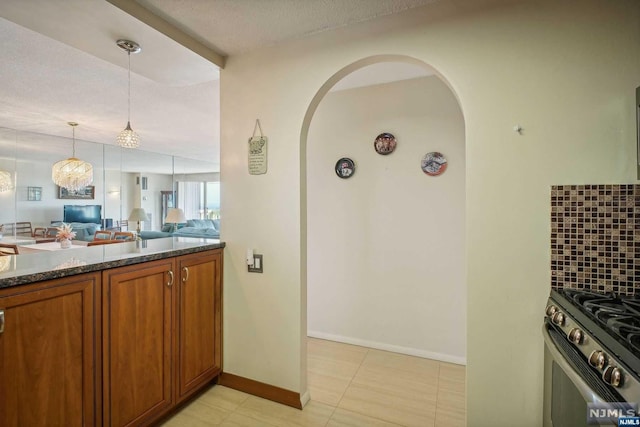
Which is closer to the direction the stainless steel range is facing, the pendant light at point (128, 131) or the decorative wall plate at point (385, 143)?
the pendant light

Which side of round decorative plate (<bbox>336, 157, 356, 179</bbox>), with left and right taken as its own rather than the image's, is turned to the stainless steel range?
front

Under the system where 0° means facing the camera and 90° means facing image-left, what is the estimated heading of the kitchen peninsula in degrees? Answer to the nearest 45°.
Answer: approximately 315°

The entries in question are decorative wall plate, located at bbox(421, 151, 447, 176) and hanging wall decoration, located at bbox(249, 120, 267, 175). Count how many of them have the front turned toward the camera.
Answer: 2

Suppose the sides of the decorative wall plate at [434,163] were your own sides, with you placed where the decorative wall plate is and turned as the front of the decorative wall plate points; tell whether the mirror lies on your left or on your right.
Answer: on your right

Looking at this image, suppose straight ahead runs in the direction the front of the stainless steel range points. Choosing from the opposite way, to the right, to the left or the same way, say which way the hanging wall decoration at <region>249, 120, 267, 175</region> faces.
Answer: to the left

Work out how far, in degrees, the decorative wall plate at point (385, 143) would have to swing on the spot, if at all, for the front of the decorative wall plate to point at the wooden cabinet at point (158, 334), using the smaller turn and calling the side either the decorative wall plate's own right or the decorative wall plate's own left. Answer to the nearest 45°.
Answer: approximately 45° to the decorative wall plate's own right

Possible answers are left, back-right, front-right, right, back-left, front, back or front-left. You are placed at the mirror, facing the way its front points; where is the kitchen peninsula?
front-right

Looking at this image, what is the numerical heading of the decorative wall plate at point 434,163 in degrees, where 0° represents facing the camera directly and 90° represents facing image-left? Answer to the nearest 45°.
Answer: approximately 0°

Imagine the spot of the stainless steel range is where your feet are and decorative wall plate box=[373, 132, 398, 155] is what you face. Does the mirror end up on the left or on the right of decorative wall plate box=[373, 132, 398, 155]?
left
